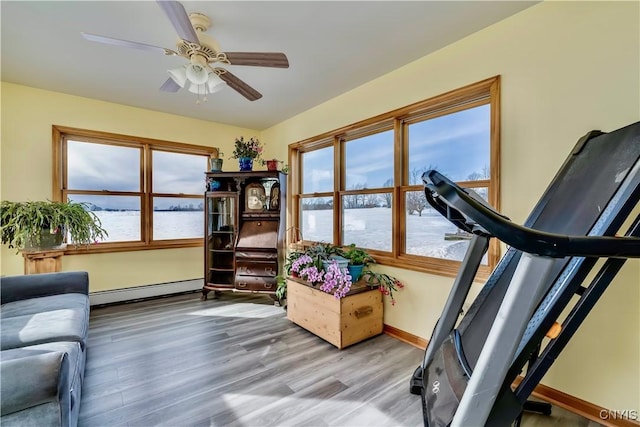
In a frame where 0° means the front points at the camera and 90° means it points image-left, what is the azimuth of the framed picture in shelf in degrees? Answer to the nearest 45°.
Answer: approximately 0°

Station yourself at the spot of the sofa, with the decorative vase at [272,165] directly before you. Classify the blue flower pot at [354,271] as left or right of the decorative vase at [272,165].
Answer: right

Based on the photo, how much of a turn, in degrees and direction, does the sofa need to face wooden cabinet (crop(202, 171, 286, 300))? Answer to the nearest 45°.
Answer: approximately 45° to its left

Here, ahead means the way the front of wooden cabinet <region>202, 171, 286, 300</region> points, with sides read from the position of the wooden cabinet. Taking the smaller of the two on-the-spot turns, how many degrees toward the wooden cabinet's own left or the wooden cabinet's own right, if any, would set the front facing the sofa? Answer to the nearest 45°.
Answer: approximately 45° to the wooden cabinet's own right

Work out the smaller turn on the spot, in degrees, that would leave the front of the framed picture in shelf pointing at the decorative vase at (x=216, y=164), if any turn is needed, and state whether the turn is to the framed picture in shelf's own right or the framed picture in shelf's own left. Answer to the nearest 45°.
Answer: approximately 90° to the framed picture in shelf's own right

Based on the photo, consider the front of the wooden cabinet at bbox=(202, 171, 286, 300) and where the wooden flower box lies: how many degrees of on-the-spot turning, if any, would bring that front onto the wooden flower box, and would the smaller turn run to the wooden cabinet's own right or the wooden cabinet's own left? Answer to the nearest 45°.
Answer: approximately 45° to the wooden cabinet's own left

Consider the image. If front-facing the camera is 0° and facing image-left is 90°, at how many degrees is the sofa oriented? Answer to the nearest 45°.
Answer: approximately 270°

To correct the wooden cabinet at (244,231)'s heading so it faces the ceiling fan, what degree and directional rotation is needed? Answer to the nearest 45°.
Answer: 0° — it already faces it

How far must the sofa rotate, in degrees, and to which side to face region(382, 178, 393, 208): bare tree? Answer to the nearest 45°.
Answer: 0° — it already faces it

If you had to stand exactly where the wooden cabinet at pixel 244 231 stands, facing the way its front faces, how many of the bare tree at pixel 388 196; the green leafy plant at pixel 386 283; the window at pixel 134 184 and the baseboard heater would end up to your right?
2
